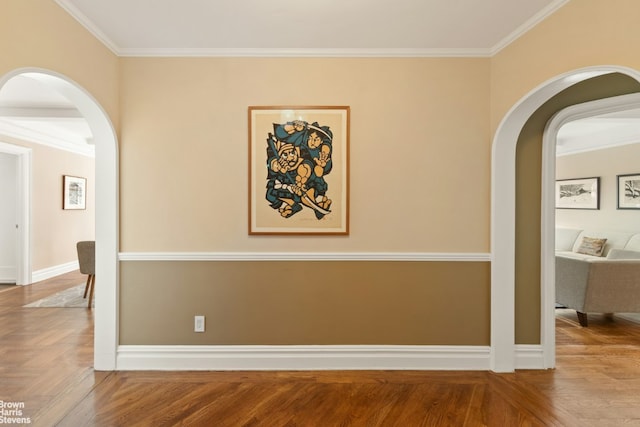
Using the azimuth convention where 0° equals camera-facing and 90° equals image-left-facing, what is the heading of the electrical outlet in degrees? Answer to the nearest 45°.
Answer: approximately 0°

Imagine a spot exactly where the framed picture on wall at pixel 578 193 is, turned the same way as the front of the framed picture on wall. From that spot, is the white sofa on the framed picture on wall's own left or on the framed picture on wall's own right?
on the framed picture on wall's own left

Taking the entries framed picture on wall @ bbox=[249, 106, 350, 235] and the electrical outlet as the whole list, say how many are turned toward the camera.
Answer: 2

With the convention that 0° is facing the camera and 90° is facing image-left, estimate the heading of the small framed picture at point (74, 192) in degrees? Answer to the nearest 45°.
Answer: approximately 315°

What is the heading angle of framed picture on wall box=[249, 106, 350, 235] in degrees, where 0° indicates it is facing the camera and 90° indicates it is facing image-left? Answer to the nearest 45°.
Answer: approximately 0°

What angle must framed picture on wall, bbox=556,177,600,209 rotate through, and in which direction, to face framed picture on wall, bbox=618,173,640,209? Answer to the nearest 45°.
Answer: approximately 90° to its left

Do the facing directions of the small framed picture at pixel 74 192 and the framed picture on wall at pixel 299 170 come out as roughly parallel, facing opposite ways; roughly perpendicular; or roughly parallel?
roughly perpendicular
